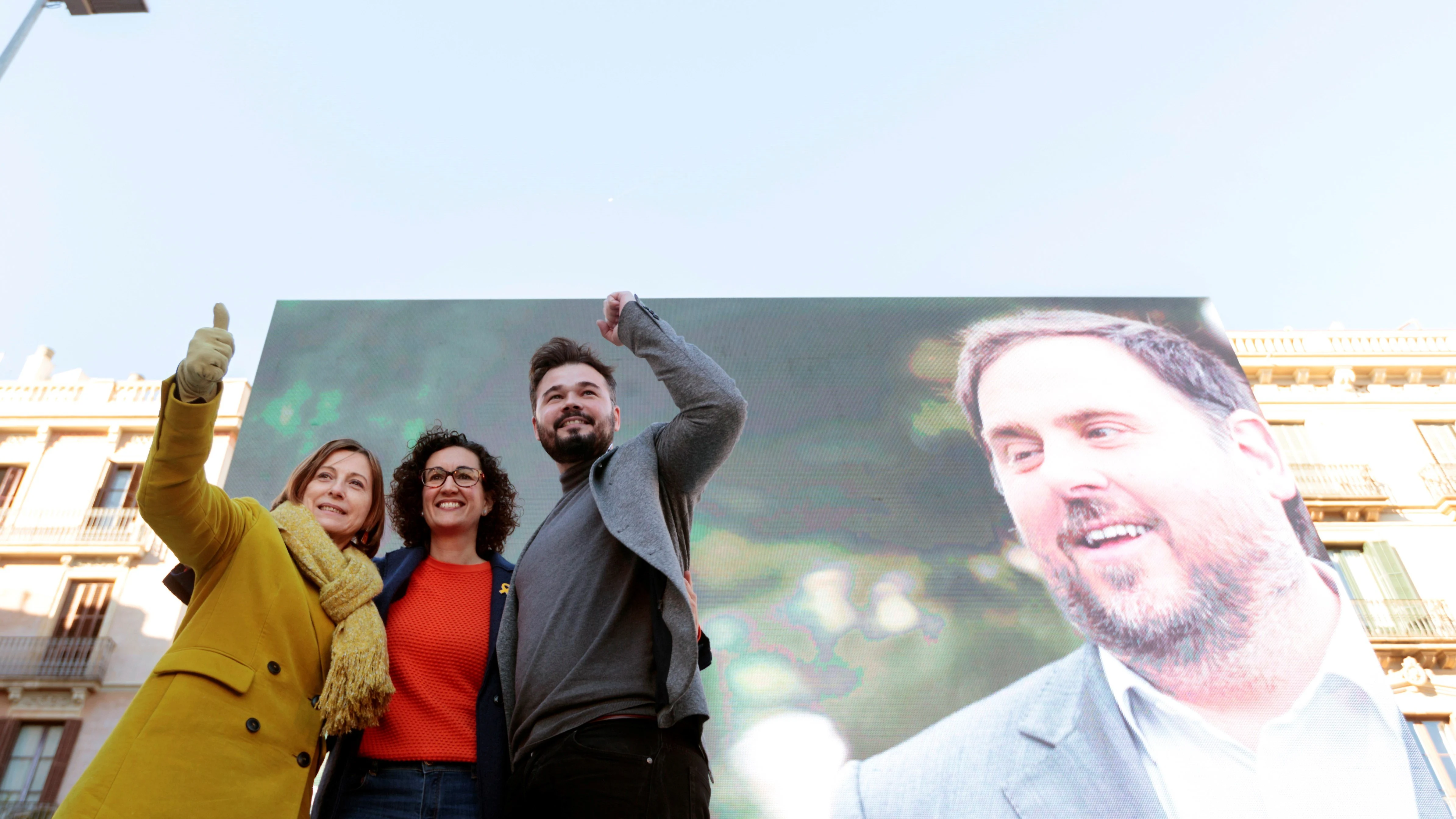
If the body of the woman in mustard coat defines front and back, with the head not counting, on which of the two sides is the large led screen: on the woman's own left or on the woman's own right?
on the woman's own left

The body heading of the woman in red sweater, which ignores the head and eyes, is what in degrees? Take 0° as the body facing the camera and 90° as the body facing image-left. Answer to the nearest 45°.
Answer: approximately 0°

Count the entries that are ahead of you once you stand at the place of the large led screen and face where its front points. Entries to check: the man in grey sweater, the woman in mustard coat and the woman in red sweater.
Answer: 3

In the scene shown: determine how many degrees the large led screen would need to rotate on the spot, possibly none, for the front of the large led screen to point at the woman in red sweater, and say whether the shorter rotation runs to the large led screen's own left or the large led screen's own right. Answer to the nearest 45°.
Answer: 0° — it already faces them
